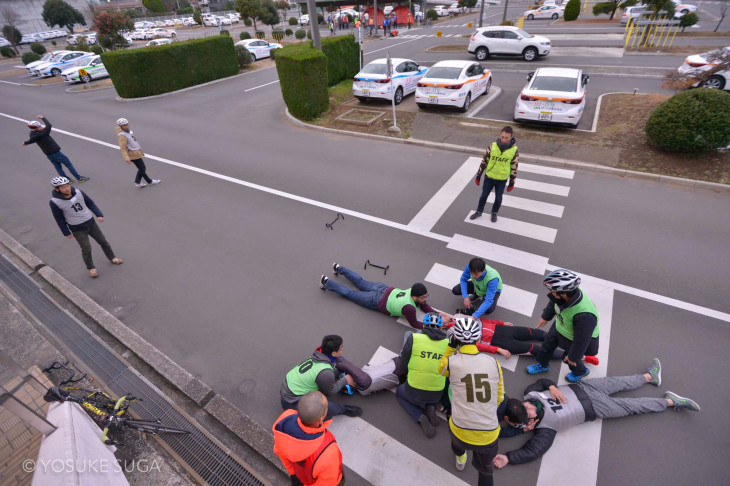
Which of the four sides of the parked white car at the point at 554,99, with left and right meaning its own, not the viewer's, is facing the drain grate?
back

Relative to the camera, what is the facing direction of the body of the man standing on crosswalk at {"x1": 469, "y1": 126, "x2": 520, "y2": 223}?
toward the camera

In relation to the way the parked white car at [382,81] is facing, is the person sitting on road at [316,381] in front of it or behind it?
behind

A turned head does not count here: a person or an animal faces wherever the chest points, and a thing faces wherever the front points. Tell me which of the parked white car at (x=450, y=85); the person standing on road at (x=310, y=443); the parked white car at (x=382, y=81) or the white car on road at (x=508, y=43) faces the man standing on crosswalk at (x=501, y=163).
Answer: the person standing on road

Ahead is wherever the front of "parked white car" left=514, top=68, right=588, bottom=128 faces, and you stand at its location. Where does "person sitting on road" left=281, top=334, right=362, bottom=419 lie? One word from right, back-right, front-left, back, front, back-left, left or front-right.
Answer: back

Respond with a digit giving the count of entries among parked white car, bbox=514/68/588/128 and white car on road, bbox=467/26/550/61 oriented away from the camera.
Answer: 1

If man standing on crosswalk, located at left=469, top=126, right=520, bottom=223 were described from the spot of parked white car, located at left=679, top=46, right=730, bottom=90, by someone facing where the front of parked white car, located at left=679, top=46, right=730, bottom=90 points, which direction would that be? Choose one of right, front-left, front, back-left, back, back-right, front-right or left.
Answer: front-left

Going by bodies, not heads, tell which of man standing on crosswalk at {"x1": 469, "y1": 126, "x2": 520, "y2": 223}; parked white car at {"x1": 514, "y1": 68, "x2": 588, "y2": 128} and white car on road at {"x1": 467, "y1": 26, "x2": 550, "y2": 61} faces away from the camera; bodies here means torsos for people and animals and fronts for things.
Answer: parked white car at {"x1": 514, "y1": 68, "x2": 588, "y2": 128}

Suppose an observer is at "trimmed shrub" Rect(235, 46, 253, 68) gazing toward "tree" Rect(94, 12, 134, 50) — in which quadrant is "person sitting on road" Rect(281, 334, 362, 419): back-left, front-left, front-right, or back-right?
back-left

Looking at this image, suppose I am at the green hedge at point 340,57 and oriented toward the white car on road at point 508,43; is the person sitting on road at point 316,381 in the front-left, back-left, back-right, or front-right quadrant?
back-right

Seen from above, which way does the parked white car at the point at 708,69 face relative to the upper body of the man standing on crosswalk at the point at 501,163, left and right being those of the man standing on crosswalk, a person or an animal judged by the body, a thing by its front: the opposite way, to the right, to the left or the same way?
to the right

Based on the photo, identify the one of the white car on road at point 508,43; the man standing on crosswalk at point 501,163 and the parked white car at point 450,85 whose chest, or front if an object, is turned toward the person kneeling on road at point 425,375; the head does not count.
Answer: the man standing on crosswalk

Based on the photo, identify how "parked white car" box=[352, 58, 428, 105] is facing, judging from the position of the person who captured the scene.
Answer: facing away from the viewer and to the right of the viewer

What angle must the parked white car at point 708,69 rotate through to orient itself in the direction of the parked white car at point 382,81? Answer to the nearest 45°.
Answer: approximately 180°
